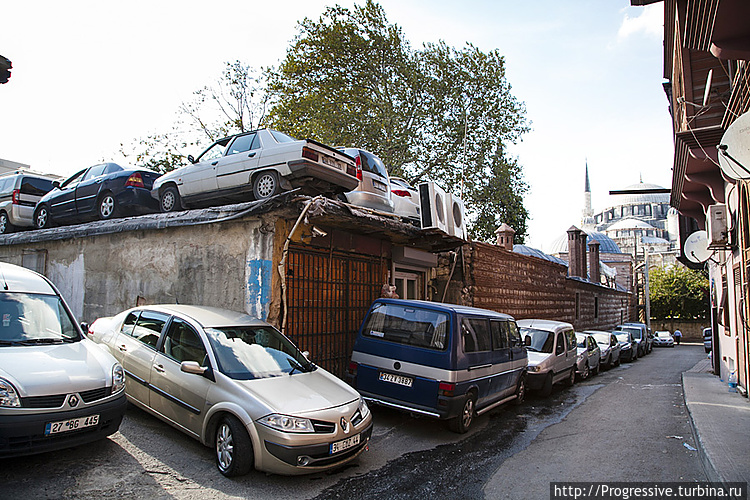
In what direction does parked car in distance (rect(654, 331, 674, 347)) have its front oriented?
toward the camera

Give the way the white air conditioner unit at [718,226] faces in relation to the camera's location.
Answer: facing to the left of the viewer

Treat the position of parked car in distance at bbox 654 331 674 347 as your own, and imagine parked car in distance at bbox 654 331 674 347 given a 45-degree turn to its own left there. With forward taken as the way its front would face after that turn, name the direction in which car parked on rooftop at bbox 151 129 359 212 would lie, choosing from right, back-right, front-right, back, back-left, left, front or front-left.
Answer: front-right

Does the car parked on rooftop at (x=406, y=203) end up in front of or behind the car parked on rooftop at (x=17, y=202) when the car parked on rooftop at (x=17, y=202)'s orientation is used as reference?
behind

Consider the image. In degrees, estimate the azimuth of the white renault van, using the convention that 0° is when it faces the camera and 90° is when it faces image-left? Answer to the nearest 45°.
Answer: approximately 315°

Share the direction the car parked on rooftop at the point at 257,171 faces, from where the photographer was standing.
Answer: facing away from the viewer and to the left of the viewer

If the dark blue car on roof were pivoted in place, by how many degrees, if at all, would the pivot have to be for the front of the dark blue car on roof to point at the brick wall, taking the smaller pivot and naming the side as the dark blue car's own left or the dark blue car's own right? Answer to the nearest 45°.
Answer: approximately 135° to the dark blue car's own right

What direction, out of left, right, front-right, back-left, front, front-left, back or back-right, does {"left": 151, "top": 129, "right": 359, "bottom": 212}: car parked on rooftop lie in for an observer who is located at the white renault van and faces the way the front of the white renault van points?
left

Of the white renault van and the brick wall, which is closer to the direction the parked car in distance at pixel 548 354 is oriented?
the white renault van

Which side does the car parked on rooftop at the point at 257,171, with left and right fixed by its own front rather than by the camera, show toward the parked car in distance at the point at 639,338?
right

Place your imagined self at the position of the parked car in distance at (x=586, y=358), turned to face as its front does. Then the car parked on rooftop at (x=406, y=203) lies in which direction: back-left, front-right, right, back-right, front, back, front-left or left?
front

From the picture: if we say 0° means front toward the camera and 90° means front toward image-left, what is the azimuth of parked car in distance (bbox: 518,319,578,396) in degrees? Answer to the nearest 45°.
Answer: approximately 45°

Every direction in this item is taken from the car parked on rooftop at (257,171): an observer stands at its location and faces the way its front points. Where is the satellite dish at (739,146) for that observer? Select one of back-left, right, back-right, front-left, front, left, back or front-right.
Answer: back

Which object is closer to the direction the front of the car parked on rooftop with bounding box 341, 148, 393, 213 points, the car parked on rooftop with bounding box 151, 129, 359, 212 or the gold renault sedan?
the car parked on rooftop

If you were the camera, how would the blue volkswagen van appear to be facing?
facing away from the viewer and to the right of the viewer

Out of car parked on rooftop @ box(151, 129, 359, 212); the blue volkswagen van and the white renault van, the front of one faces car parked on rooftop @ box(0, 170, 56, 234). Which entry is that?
car parked on rooftop @ box(151, 129, 359, 212)

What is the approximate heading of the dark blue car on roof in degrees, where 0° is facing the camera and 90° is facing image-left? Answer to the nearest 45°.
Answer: approximately 135°
